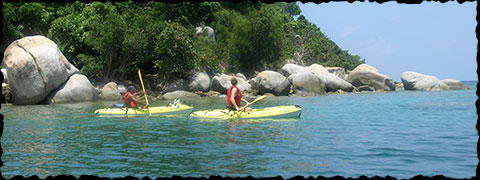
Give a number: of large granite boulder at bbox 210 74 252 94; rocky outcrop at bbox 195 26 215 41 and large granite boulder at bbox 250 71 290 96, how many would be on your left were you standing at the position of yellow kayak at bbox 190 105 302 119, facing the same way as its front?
3
